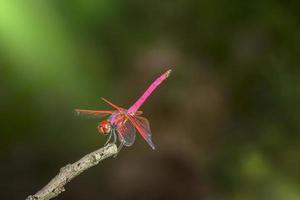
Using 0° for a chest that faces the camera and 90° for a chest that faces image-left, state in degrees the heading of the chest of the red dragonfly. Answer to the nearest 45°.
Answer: approximately 45°
